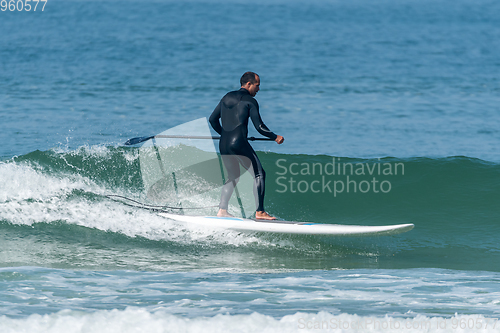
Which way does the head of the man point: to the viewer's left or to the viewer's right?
to the viewer's right

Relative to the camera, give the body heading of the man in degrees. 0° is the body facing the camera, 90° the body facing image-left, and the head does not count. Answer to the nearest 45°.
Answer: approximately 225°
